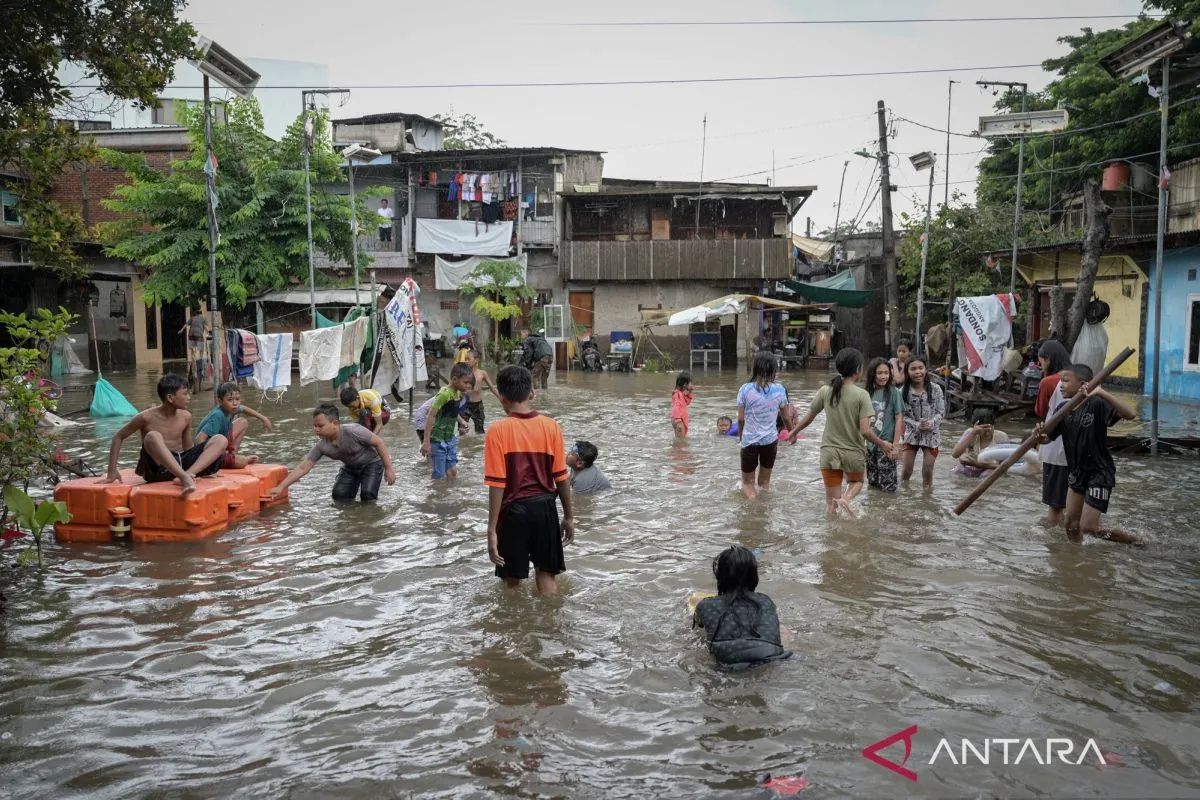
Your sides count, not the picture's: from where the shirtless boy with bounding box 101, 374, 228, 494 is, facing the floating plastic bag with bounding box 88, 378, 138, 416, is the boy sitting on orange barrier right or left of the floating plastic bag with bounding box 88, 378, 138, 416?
right

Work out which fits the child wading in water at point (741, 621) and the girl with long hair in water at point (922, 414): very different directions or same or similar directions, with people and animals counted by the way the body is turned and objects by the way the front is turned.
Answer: very different directions

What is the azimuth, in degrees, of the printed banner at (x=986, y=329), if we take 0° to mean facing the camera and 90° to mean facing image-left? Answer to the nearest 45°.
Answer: approximately 0°

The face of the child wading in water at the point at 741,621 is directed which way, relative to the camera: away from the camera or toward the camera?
away from the camera

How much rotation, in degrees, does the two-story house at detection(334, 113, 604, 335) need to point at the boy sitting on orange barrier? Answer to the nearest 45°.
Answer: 0° — it already faces them

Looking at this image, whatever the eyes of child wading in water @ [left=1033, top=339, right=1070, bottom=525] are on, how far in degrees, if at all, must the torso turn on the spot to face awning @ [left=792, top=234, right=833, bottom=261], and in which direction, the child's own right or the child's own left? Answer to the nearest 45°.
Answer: approximately 90° to the child's own right

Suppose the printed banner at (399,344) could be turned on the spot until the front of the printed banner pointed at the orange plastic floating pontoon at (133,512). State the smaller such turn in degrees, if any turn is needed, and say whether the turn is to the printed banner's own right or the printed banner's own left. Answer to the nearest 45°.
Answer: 0° — it already faces it

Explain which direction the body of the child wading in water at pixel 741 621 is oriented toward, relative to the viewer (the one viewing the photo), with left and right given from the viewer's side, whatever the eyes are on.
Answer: facing away from the viewer

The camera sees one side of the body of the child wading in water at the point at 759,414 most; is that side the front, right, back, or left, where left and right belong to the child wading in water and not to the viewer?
back
